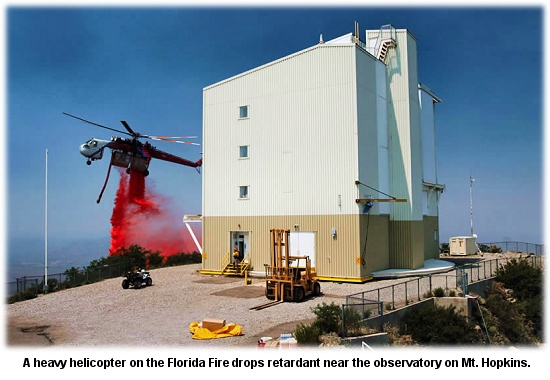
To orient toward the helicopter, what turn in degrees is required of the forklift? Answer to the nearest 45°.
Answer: approximately 90° to its right

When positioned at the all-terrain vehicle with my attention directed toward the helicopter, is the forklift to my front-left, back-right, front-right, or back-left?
back-right

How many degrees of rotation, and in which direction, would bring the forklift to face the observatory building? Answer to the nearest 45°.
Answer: approximately 135° to its right

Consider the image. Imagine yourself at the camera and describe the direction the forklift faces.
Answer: facing the viewer and to the left of the viewer

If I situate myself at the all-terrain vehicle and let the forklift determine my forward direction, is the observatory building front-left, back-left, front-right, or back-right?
front-left

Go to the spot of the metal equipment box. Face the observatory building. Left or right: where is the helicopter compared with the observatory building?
right

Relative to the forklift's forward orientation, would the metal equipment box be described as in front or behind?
behind

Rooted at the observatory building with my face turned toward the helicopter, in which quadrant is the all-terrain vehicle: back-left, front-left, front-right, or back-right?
front-left

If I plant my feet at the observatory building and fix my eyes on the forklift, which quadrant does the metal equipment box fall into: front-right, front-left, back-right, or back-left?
back-left
